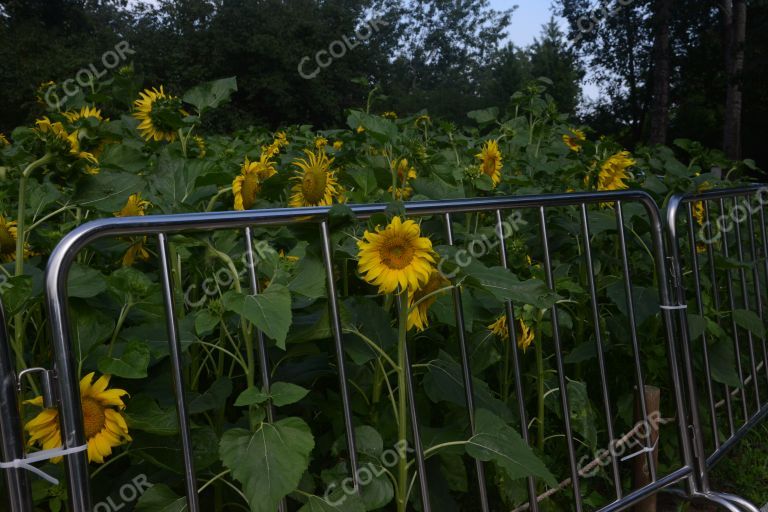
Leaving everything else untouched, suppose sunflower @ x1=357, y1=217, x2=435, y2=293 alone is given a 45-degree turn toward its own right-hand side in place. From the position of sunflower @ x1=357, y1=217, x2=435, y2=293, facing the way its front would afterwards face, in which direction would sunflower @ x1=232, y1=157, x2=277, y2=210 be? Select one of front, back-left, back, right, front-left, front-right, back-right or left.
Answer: right

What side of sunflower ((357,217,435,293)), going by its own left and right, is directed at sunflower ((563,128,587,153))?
back

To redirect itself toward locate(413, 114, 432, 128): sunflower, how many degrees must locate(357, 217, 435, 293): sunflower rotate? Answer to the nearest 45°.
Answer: approximately 180°

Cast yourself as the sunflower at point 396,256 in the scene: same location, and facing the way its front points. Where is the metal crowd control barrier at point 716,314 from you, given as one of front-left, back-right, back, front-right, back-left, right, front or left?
back-left

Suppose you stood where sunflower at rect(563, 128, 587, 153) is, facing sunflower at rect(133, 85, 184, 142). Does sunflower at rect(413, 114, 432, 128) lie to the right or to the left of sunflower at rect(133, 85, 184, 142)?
right

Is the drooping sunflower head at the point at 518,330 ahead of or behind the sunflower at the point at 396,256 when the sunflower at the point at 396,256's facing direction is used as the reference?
behind

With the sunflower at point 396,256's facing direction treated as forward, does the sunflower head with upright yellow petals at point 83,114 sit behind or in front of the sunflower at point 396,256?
behind

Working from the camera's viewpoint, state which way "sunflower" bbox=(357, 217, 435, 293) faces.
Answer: facing the viewer

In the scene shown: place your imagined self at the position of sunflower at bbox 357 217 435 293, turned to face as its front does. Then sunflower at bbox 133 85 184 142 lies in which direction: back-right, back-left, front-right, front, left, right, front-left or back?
back-right

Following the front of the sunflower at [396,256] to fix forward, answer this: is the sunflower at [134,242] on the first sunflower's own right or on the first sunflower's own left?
on the first sunflower's own right

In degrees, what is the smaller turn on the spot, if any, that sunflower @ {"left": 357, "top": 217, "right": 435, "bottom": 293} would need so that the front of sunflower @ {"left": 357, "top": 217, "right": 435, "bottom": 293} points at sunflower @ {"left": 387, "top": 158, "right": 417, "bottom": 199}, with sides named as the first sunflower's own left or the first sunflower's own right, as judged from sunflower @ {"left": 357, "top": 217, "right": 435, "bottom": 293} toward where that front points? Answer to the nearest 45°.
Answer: approximately 180°

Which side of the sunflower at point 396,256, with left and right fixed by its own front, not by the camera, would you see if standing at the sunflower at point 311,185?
back
